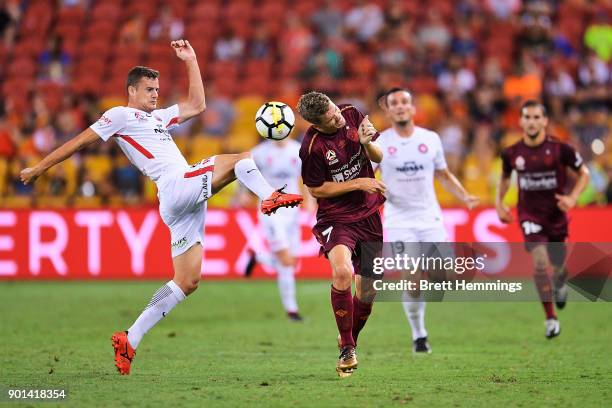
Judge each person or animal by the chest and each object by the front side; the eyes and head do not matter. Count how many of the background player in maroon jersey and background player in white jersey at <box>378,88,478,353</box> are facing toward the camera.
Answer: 2

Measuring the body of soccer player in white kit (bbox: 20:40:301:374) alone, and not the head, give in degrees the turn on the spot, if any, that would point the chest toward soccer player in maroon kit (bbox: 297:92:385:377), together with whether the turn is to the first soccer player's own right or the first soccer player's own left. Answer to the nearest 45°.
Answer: approximately 45° to the first soccer player's own left

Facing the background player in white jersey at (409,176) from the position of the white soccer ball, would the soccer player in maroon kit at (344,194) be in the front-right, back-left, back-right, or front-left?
front-right

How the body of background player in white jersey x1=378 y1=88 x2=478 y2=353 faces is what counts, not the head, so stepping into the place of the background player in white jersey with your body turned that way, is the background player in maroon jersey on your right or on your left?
on your left

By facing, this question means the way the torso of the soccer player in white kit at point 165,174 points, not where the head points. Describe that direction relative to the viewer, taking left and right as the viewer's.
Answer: facing the viewer and to the right of the viewer

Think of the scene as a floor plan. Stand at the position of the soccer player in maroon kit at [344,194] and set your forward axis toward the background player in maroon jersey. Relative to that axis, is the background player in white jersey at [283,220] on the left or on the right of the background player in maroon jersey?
left

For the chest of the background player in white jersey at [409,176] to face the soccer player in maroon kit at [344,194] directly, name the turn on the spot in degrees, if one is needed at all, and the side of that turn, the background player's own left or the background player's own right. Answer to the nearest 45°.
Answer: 0° — they already face them

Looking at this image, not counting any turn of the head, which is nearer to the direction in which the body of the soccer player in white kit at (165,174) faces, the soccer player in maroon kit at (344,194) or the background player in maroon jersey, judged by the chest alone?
the soccer player in maroon kit

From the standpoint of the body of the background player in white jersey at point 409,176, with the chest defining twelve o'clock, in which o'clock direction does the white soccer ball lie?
The white soccer ball is roughly at 1 o'clock from the background player in white jersey.

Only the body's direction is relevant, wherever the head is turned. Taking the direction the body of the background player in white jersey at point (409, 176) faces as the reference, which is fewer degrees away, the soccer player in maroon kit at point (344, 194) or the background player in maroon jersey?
the soccer player in maroon kit

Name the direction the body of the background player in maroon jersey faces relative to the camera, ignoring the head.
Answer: toward the camera

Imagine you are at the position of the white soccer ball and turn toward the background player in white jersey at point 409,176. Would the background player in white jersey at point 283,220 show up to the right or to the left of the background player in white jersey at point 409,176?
left

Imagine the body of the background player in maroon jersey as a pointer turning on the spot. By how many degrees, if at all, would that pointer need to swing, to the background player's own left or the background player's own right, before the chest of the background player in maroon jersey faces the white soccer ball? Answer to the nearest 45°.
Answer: approximately 45° to the background player's own right

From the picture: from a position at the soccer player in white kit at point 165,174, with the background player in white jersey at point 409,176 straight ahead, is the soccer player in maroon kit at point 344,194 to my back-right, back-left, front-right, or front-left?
front-right

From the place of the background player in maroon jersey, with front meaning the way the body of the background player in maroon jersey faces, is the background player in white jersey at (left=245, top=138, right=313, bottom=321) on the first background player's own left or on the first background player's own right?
on the first background player's own right

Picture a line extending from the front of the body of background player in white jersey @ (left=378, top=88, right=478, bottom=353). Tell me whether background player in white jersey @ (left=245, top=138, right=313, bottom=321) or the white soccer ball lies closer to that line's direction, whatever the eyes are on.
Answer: the white soccer ball

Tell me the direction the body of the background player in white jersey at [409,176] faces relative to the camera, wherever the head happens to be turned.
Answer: toward the camera

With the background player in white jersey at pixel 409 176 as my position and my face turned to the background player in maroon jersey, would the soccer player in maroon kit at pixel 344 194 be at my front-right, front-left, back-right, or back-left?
back-right
